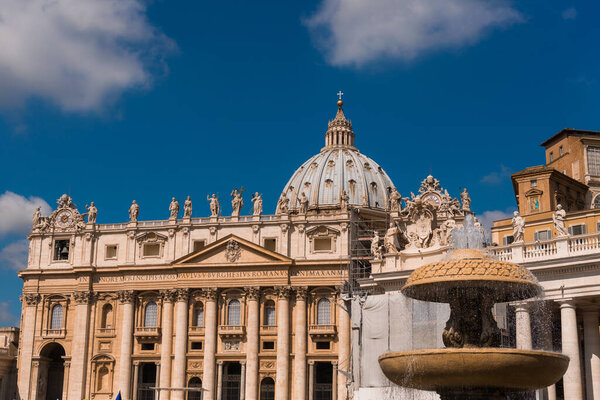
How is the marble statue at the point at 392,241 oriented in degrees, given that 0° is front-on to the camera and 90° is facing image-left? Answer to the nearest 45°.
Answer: approximately 45°

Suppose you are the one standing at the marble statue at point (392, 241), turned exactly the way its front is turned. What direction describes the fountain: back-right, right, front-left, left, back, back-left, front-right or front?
front-left
